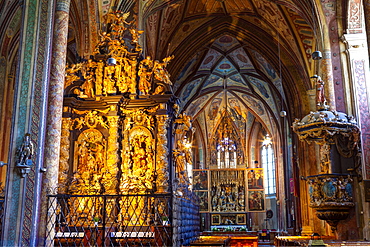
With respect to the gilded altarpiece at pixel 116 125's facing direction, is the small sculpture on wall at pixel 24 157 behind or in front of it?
in front

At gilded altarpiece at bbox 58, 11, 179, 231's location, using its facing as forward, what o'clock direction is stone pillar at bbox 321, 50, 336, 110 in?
The stone pillar is roughly at 9 o'clock from the gilded altarpiece.

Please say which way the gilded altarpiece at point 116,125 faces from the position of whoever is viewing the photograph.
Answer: facing the viewer

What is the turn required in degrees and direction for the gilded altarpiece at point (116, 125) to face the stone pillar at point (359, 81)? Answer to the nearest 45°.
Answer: approximately 90° to its left
